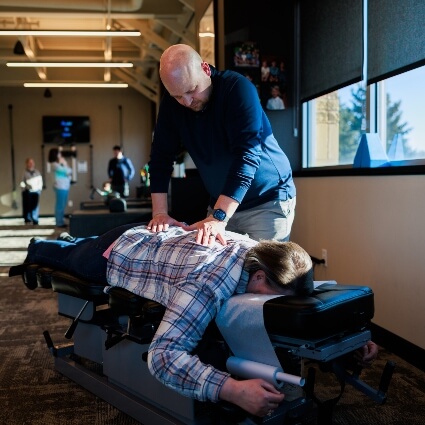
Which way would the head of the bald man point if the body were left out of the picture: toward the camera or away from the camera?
toward the camera

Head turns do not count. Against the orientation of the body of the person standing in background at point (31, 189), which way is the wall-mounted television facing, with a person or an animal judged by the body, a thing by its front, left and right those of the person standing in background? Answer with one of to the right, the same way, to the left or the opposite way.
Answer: the same way

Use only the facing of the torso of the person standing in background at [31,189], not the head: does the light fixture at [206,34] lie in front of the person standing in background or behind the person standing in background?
in front

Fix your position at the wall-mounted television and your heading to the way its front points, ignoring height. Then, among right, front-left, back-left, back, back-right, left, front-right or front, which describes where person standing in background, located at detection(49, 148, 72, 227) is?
front

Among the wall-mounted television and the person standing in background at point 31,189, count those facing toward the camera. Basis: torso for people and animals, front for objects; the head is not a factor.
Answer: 2

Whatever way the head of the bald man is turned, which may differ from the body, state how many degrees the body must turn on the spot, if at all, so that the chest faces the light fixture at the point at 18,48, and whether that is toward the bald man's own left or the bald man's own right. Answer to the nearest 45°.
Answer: approximately 90° to the bald man's own right

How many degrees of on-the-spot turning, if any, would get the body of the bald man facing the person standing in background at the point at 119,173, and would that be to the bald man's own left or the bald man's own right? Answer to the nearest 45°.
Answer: approximately 135° to the bald man's own right

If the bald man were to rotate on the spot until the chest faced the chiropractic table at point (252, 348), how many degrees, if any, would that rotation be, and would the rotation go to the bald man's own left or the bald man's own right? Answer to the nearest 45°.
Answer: approximately 45° to the bald man's own left

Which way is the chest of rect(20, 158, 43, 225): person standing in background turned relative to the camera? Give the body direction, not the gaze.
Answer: toward the camera

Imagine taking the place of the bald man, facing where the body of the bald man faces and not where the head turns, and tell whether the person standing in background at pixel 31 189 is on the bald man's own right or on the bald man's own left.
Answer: on the bald man's own right

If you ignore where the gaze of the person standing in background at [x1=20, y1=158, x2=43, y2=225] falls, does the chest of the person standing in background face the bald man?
yes

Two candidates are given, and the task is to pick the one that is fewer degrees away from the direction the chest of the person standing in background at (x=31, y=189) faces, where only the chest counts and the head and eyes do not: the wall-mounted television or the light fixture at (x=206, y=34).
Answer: the light fixture

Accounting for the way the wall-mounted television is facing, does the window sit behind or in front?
in front
